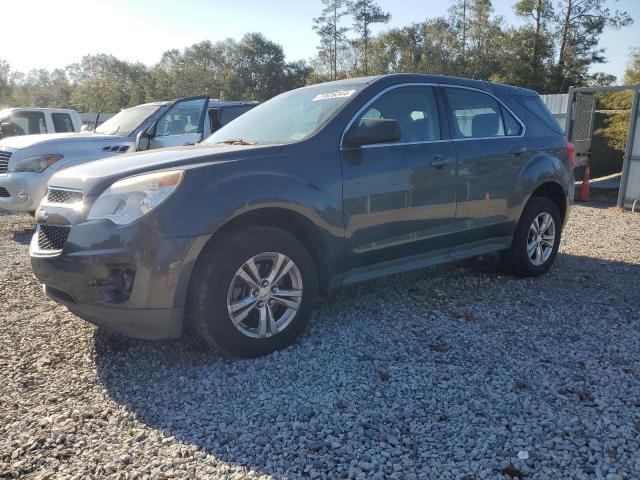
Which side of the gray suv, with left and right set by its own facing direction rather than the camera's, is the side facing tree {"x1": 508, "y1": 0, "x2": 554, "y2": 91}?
back

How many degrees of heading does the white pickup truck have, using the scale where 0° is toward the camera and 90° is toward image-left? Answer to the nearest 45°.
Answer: approximately 90°

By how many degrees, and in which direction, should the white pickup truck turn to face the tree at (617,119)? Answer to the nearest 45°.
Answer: approximately 180°

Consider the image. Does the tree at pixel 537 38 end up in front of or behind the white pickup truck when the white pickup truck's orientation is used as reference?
behind

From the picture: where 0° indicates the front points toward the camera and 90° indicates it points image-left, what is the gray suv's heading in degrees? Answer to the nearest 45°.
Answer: approximately 45°

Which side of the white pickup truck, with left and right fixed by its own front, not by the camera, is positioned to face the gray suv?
left

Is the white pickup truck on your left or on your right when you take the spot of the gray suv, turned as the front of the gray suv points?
on your right

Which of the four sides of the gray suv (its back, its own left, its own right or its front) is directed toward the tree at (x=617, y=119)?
back
